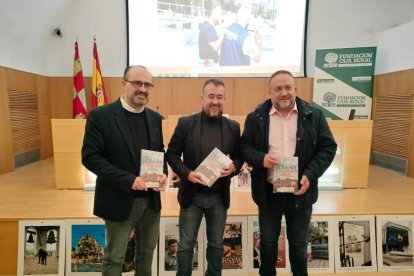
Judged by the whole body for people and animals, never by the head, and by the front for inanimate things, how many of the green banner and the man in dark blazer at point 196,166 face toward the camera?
2

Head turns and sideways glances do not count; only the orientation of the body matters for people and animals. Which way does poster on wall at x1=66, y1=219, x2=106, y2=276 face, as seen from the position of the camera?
facing the viewer

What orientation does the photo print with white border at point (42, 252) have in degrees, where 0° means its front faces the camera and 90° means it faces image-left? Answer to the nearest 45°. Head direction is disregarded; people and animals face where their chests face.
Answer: approximately 0°

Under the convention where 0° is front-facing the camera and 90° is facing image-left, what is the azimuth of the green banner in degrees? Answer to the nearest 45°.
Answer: approximately 0°

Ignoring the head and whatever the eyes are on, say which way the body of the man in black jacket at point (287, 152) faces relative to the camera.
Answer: toward the camera

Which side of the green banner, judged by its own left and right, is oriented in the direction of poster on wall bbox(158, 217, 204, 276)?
front
